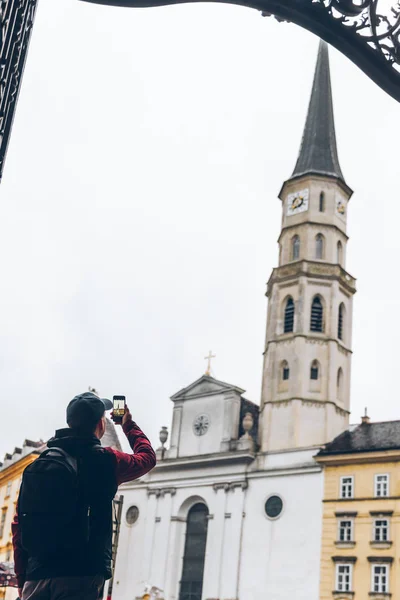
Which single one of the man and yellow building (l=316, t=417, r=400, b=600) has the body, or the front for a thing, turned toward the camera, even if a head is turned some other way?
the yellow building

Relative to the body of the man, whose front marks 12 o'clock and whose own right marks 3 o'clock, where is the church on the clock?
The church is roughly at 11 o'clock from the man.

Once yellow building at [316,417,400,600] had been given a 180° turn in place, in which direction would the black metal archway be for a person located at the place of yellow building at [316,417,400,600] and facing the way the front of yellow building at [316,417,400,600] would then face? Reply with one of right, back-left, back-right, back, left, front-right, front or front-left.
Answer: back

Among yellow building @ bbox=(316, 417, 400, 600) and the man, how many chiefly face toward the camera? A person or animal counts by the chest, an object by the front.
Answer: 1

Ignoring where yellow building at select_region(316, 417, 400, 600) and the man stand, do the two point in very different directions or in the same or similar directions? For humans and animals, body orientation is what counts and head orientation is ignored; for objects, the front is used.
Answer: very different directions

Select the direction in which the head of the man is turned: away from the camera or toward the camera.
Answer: away from the camera

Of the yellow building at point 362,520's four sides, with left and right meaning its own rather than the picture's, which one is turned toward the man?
front

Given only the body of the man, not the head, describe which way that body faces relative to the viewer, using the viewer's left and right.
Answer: facing away from the viewer and to the right of the viewer

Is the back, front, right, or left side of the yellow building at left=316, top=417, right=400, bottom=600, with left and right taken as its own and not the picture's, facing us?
front
